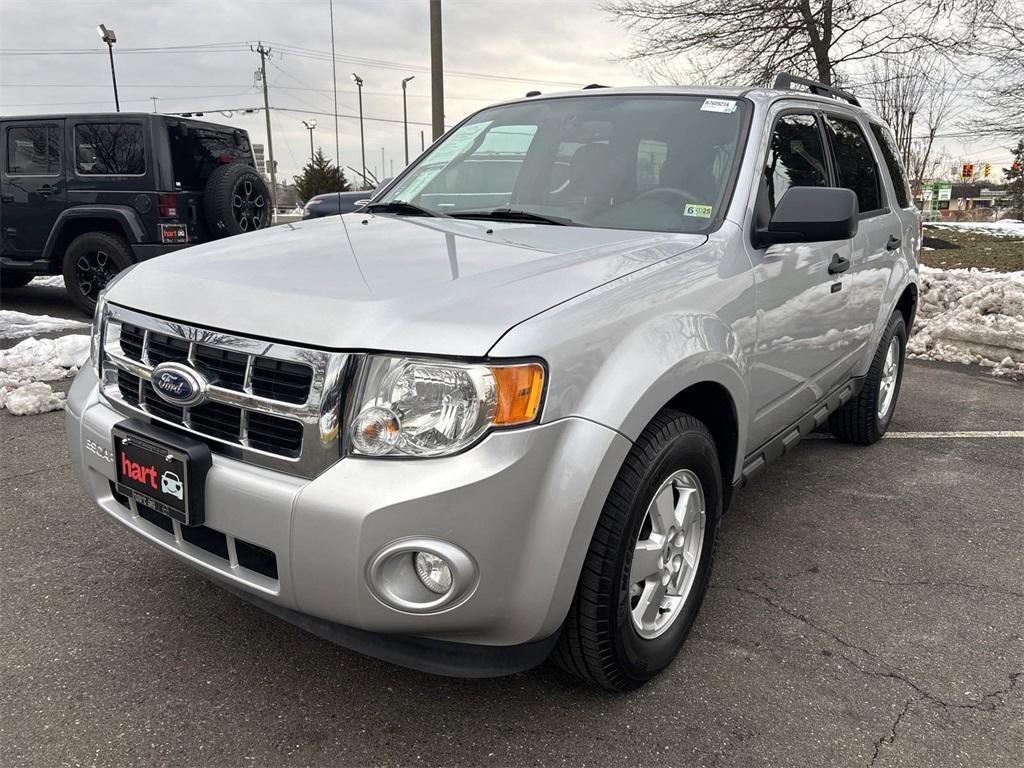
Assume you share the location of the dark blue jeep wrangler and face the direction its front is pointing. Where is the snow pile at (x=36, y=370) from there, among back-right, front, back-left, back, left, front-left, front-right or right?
back-left

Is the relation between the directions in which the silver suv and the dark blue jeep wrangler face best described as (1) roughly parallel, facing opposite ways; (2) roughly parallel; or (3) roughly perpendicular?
roughly perpendicular

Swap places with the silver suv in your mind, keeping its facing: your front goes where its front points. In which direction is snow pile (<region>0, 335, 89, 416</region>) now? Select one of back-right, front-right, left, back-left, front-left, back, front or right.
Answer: right

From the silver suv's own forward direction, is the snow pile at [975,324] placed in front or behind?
behind

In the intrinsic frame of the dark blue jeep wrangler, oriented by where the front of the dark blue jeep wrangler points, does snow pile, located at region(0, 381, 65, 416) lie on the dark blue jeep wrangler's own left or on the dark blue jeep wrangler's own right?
on the dark blue jeep wrangler's own left

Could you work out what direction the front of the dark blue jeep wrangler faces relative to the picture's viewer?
facing away from the viewer and to the left of the viewer

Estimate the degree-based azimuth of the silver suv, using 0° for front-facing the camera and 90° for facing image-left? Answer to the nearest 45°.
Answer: approximately 45°

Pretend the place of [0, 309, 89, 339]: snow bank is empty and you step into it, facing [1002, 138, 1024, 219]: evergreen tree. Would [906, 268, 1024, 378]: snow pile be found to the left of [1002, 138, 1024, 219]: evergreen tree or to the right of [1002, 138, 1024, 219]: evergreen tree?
right

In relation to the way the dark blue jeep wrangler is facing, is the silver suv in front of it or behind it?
behind

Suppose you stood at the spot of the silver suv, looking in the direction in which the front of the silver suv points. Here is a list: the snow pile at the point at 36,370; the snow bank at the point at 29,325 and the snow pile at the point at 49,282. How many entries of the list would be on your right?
3
